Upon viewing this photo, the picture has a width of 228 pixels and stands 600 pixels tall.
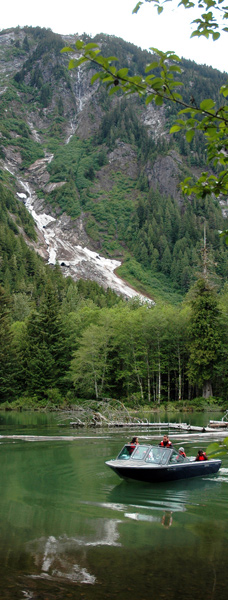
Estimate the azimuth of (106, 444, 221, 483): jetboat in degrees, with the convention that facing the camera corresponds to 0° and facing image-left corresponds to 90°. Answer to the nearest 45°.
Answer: approximately 45°
